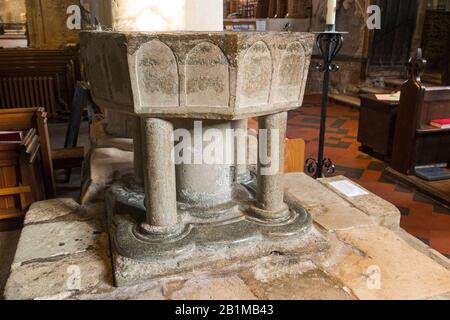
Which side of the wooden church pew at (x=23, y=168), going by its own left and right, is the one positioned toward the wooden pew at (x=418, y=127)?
right

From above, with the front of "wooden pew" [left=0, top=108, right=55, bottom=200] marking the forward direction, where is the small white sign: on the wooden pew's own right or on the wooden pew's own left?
on the wooden pew's own right

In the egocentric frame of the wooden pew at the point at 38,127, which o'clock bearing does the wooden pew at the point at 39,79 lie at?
the wooden pew at the point at 39,79 is roughly at 12 o'clock from the wooden pew at the point at 38,127.

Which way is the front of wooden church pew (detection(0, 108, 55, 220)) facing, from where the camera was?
facing away from the viewer

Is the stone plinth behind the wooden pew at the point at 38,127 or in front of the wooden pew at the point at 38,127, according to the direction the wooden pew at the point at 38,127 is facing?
behind
